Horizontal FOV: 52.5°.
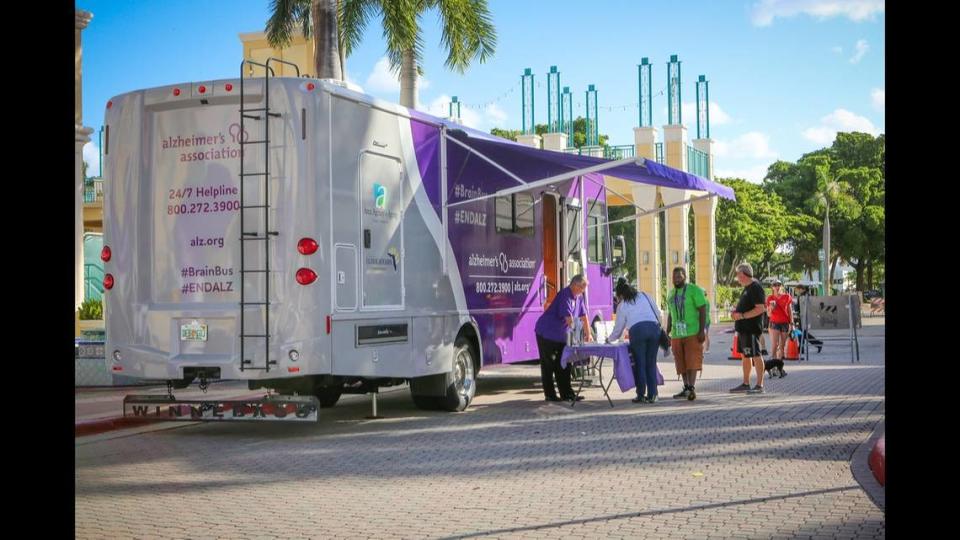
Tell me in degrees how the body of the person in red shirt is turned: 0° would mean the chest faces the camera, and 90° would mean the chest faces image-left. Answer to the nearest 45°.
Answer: approximately 0°

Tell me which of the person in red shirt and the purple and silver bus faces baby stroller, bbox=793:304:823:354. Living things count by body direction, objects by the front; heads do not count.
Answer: the purple and silver bus

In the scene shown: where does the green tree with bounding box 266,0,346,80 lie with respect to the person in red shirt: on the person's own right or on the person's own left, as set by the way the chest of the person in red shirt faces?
on the person's own right

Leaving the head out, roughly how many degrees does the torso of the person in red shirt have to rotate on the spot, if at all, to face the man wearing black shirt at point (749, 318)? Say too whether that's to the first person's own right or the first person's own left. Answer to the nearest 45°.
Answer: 0° — they already face them

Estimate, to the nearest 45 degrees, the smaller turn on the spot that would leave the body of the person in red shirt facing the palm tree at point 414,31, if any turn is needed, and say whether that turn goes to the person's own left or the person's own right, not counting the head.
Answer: approximately 90° to the person's own right

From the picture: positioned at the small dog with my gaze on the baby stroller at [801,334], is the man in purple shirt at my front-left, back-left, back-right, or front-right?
back-left

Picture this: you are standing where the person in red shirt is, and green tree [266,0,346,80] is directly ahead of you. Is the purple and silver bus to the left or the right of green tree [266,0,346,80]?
left

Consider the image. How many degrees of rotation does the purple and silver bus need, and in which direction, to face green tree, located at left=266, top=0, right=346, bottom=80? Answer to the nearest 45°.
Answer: approximately 45° to its left

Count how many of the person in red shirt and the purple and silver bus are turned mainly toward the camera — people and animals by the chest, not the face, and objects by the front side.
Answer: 1
